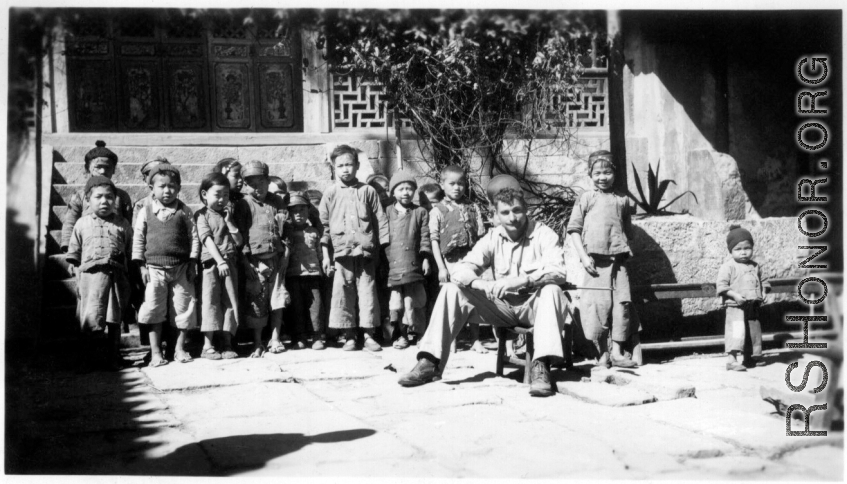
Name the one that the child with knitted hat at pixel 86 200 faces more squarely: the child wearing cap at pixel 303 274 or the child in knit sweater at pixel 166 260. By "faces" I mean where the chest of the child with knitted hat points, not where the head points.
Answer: the child in knit sweater

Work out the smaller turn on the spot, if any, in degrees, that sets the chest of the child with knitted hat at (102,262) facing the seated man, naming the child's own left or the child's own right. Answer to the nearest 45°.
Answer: approximately 45° to the child's own left

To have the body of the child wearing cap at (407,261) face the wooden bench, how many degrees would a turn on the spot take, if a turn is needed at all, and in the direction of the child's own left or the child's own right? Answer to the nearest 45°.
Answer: approximately 90° to the child's own left

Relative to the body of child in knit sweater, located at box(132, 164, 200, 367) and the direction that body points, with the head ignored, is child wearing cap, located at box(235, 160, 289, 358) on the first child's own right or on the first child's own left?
on the first child's own left

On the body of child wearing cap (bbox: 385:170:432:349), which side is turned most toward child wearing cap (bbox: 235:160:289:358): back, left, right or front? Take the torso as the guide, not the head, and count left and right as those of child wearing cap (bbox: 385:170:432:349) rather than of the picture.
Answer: right

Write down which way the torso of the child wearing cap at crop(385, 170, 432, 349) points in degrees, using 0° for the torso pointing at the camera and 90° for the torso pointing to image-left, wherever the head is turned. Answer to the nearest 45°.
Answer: approximately 0°

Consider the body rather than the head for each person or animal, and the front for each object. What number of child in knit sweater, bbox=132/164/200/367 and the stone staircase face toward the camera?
2

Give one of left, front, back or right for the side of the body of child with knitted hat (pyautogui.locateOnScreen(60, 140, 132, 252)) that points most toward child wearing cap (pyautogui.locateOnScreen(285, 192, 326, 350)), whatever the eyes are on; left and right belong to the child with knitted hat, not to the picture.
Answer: left

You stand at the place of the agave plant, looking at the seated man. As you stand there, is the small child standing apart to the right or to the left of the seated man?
left

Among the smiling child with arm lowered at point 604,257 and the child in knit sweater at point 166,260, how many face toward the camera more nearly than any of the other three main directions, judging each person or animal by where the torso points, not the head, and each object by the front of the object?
2
